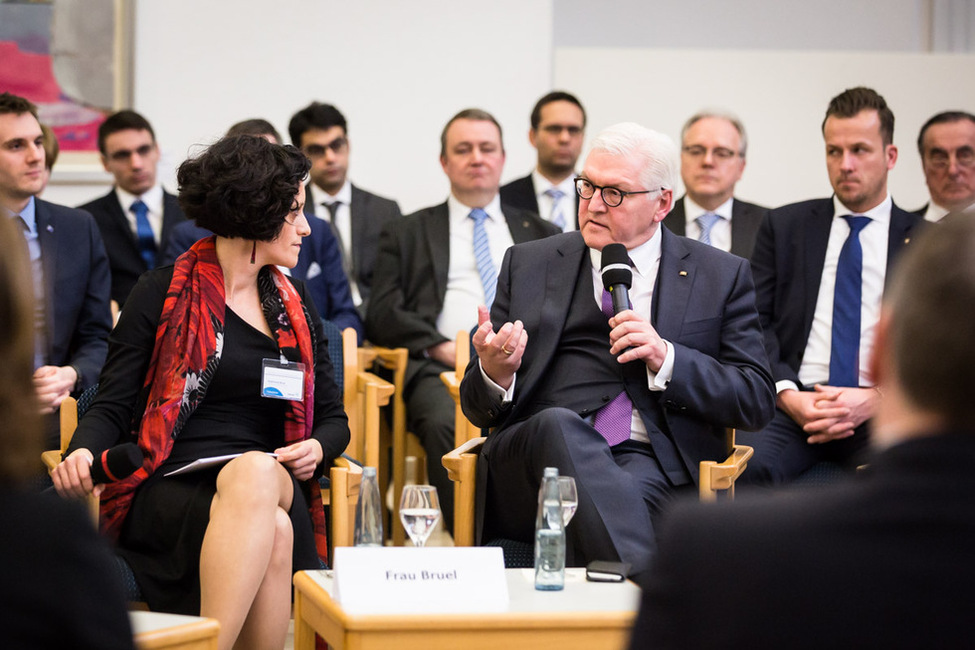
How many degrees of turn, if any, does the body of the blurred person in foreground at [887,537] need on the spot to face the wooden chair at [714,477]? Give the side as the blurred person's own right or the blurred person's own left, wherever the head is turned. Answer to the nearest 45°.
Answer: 0° — they already face it

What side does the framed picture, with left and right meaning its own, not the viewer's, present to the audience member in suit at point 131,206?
front

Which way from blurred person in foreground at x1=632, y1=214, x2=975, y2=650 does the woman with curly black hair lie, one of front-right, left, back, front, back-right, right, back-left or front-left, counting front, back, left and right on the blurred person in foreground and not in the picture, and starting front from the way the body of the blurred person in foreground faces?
front-left

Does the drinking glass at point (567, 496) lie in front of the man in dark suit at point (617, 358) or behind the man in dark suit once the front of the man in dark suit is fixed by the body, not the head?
in front

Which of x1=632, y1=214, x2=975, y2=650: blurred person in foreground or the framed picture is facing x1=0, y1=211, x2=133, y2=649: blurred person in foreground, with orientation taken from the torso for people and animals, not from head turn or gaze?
the framed picture

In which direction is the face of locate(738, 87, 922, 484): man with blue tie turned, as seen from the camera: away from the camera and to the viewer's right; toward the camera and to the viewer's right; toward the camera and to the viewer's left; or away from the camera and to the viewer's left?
toward the camera and to the viewer's left

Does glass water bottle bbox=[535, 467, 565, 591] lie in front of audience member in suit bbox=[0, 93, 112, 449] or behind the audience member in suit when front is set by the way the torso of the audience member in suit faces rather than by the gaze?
in front

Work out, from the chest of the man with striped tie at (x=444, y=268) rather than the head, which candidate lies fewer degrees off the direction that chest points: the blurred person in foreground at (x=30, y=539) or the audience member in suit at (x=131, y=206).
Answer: the blurred person in foreground

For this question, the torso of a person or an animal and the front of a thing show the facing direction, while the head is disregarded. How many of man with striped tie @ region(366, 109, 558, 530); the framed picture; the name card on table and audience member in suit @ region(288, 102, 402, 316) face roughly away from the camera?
0

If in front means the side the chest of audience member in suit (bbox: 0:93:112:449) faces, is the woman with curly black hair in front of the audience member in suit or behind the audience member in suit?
in front

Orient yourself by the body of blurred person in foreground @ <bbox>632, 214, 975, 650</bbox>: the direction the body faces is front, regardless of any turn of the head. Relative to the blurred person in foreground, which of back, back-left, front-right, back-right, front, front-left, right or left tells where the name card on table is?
front-left

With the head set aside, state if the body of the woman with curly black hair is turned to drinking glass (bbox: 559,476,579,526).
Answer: yes

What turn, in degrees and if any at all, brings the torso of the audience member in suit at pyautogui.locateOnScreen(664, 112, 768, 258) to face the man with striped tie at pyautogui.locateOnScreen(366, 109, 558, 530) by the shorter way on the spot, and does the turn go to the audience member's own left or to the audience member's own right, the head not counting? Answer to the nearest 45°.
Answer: approximately 90° to the audience member's own right

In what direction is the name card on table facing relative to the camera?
toward the camera

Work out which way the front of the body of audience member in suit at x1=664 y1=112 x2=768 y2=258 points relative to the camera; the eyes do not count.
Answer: toward the camera

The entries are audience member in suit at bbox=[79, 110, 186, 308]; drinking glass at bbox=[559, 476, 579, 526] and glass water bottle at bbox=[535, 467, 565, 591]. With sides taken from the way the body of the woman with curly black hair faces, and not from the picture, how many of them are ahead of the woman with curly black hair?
2

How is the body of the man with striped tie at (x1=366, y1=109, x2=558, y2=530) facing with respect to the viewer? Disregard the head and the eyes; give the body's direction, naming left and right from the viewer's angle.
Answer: facing the viewer
